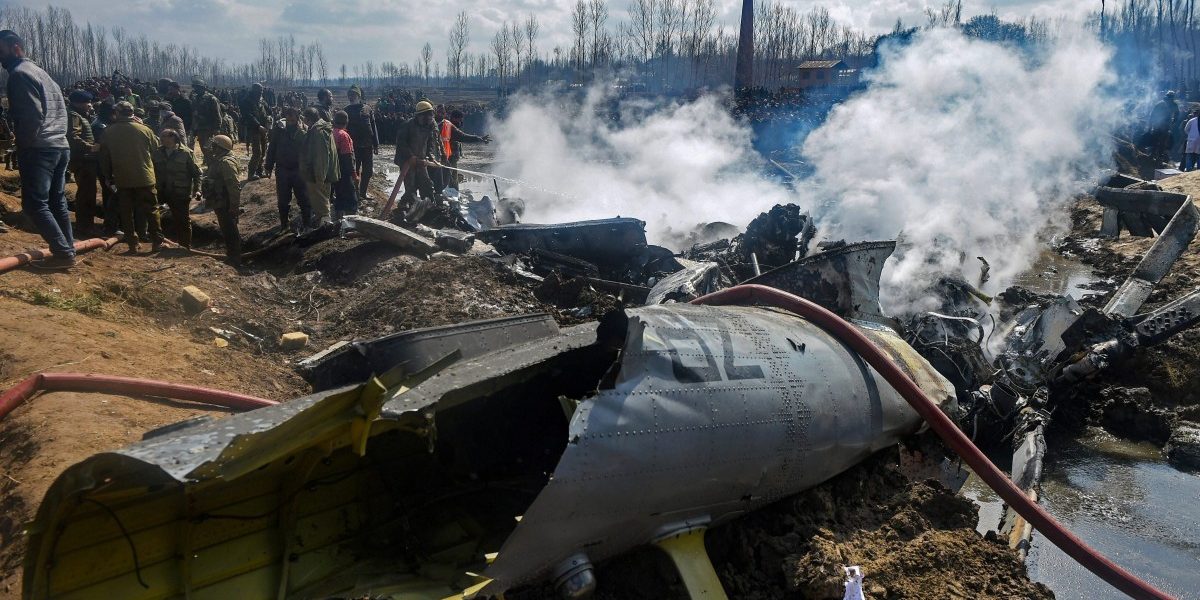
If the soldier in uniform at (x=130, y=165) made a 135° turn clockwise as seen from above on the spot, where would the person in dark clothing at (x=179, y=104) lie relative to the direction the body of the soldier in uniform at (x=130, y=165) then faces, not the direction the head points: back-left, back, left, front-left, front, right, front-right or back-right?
back-left

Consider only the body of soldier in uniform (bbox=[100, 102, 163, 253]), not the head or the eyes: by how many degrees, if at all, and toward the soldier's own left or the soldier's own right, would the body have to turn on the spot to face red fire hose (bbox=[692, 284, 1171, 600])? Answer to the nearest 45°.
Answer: approximately 135° to the soldier's own right

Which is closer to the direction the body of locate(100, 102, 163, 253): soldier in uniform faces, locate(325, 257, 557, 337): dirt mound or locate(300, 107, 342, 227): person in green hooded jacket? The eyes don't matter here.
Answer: the person in green hooded jacket

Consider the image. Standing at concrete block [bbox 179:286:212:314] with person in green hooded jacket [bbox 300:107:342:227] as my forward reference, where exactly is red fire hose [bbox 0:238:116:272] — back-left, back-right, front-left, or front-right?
front-left

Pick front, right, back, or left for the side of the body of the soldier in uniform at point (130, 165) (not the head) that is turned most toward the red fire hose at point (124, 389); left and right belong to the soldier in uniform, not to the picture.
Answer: back

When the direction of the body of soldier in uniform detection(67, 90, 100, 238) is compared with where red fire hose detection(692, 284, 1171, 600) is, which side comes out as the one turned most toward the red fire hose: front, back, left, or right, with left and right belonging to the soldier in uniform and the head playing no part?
right

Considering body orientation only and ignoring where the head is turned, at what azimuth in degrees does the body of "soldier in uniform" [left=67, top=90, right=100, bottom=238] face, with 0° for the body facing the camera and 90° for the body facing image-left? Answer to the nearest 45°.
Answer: approximately 270°

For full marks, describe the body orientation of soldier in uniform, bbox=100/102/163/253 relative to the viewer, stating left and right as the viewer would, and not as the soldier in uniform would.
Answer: facing away from the viewer
